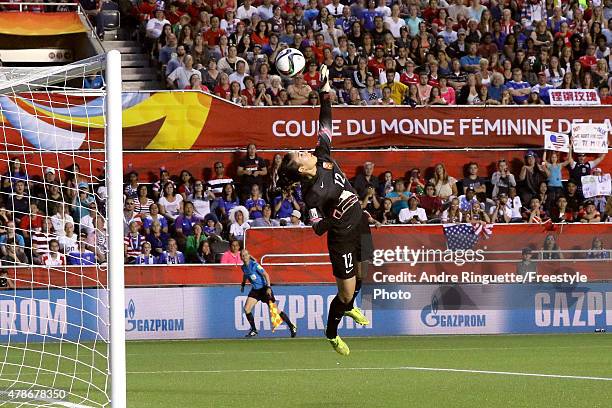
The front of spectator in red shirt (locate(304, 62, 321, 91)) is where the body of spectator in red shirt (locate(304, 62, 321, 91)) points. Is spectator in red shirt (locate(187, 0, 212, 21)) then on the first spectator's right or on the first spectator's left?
on the first spectator's right

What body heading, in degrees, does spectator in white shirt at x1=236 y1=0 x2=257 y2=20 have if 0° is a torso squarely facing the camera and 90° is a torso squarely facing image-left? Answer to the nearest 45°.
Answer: approximately 0°

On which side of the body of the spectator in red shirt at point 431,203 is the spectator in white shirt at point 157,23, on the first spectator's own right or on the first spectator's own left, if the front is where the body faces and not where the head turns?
on the first spectator's own right

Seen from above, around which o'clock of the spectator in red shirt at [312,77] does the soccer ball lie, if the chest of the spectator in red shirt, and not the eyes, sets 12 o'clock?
The soccer ball is roughly at 12 o'clock from the spectator in red shirt.
